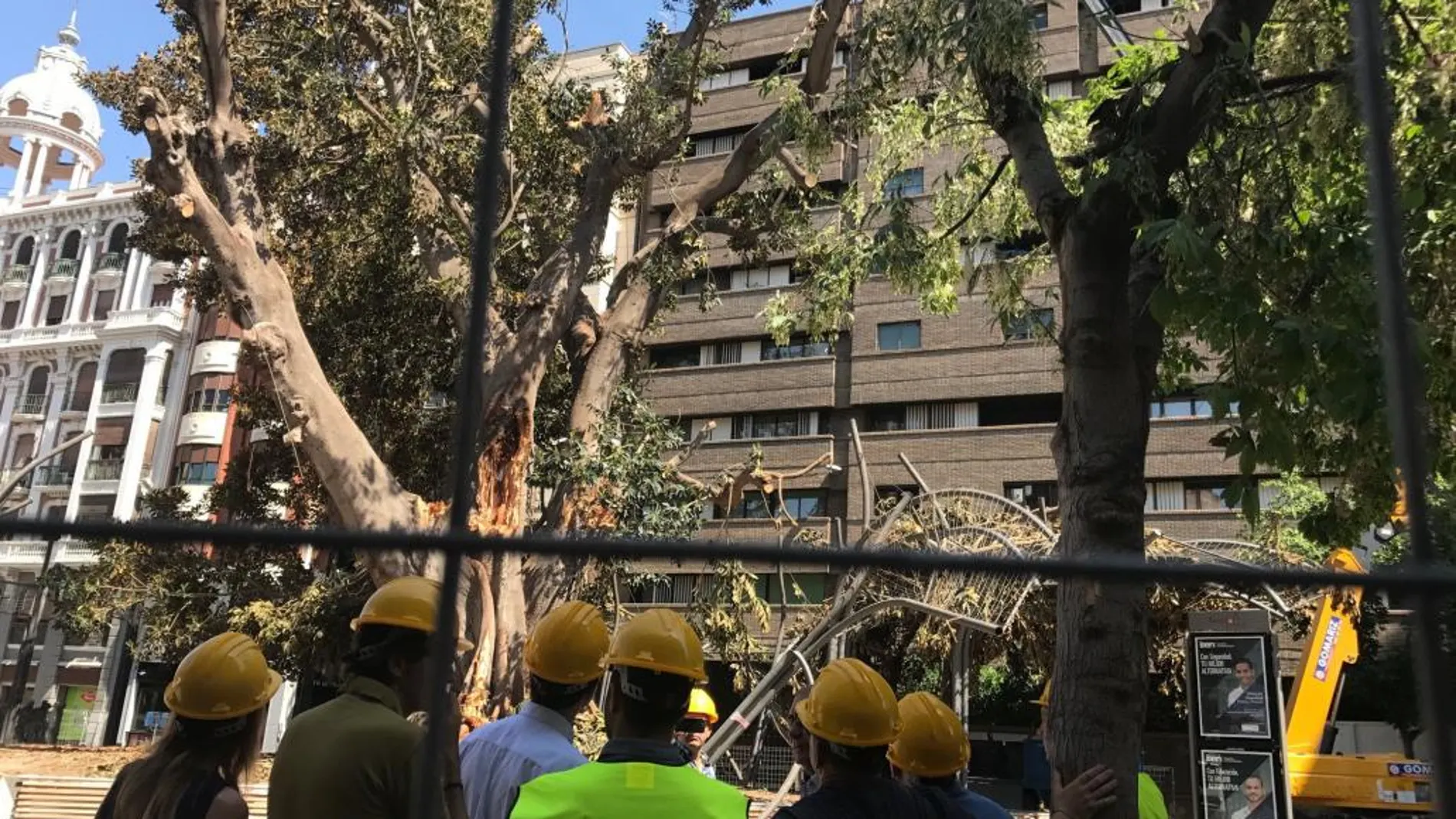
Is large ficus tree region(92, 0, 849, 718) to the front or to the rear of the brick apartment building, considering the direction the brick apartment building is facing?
to the front

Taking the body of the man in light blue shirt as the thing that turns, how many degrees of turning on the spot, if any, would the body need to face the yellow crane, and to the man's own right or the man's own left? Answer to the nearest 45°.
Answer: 0° — they already face it

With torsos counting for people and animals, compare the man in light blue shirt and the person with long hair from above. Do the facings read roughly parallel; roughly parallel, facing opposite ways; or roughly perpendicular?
roughly parallel

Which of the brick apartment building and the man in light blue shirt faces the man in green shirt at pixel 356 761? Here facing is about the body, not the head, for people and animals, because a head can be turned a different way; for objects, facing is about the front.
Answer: the brick apartment building

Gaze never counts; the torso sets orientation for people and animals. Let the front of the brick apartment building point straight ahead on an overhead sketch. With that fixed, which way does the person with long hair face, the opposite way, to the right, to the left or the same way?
the opposite way

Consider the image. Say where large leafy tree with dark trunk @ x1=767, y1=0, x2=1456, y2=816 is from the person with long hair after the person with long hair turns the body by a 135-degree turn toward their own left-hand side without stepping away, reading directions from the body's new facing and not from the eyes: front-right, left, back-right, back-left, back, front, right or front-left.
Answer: back

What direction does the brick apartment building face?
toward the camera

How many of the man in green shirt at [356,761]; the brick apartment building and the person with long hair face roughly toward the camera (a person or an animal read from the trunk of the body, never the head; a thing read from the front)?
1

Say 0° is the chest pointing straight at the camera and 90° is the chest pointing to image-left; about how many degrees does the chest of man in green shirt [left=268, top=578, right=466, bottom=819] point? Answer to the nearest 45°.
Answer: approximately 225°

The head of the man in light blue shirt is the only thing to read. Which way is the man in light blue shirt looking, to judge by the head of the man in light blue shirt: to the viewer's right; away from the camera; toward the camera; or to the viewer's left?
away from the camera

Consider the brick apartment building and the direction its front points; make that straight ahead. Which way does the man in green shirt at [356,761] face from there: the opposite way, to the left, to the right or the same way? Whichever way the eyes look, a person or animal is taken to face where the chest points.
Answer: the opposite way

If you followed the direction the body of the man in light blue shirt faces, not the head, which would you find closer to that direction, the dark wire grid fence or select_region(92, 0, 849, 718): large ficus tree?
the large ficus tree

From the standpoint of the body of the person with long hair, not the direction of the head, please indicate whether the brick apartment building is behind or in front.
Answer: in front

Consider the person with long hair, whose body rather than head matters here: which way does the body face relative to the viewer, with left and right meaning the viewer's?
facing away from the viewer and to the right of the viewer

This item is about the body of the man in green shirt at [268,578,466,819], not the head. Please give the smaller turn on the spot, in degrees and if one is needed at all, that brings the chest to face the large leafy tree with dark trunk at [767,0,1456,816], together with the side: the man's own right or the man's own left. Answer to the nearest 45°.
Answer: approximately 45° to the man's own right

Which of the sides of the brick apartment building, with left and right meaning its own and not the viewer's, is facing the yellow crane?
front

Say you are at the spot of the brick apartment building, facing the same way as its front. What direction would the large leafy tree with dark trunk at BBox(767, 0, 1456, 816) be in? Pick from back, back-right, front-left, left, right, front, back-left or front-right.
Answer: front

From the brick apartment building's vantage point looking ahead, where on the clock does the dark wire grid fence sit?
The dark wire grid fence is roughly at 12 o'clock from the brick apartment building.

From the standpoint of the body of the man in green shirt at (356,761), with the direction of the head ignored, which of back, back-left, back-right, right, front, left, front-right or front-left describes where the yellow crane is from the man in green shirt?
front
